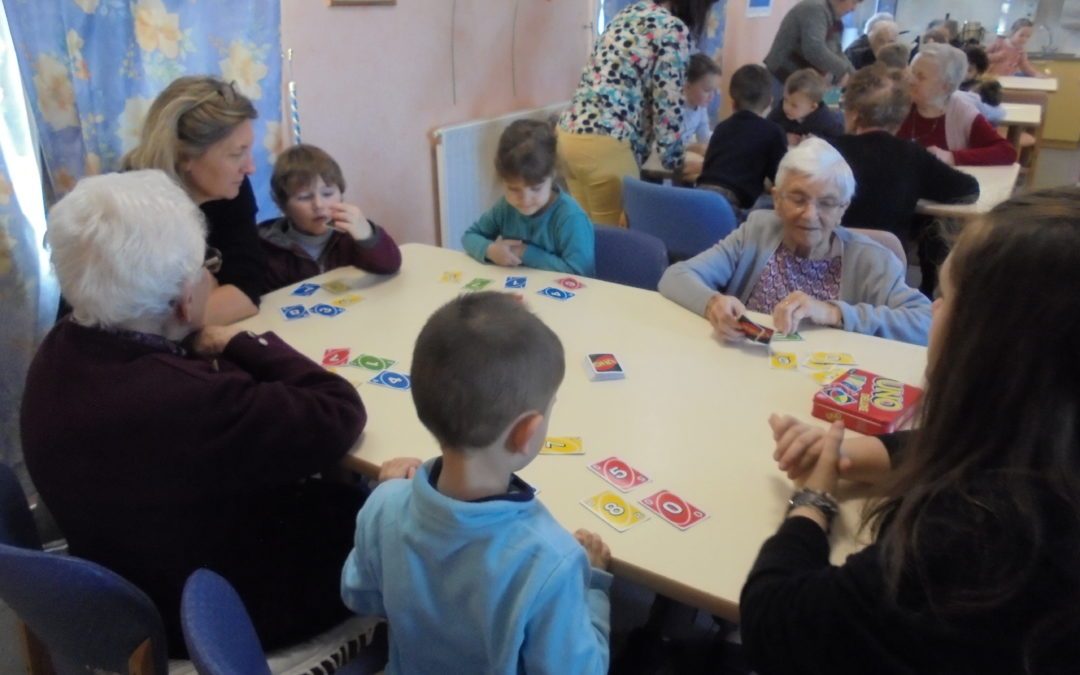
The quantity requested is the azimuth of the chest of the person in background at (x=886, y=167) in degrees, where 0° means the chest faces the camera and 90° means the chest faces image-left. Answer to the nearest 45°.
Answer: approximately 180°

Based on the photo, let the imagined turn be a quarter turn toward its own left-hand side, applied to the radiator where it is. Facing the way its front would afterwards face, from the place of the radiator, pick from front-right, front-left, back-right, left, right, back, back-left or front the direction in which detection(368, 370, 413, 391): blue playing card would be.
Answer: back-right

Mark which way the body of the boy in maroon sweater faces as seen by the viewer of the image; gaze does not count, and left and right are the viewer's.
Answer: facing the viewer and to the right of the viewer

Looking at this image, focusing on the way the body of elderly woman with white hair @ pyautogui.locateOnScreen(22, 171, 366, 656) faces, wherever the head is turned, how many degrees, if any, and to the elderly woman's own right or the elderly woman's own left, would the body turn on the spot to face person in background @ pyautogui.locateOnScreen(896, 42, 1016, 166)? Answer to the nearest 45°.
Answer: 0° — they already face them

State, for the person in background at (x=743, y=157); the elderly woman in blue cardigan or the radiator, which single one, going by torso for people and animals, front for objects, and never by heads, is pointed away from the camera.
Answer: the person in background

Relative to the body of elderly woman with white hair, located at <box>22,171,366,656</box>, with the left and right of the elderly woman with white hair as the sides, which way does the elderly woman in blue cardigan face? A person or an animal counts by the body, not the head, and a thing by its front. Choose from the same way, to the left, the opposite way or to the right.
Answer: the opposite way

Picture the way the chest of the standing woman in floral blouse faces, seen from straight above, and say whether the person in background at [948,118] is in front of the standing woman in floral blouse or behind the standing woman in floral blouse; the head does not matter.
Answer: in front

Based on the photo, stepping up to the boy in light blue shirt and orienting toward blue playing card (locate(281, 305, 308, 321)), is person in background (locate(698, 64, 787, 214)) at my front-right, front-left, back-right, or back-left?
front-right

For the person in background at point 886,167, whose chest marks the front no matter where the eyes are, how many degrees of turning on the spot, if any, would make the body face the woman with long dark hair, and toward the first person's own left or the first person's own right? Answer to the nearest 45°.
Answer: approximately 180°

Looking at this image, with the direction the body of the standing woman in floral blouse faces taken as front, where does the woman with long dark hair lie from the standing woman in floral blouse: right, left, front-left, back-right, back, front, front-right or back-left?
back-right

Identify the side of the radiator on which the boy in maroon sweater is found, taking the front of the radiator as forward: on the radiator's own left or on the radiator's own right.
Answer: on the radiator's own right

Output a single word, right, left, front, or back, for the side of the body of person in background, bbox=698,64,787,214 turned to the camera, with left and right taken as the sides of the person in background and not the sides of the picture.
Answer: back

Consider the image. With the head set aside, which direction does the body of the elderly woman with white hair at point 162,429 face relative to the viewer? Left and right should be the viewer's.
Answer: facing away from the viewer and to the right of the viewer

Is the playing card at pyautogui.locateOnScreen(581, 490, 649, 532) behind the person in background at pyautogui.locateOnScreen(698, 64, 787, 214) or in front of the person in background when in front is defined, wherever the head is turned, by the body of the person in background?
behind

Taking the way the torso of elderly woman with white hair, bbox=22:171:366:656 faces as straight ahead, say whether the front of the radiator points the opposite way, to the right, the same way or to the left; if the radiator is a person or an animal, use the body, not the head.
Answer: to the right

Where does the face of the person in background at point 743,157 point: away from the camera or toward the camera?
away from the camera

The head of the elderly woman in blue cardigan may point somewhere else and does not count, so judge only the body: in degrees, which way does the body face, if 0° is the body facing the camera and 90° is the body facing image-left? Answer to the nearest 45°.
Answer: approximately 0°

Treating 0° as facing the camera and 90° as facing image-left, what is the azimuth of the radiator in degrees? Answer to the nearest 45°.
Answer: approximately 315°
